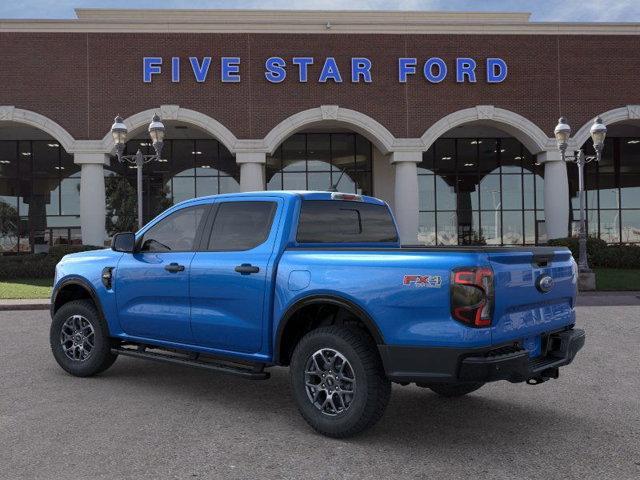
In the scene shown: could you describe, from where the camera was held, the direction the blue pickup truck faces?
facing away from the viewer and to the left of the viewer

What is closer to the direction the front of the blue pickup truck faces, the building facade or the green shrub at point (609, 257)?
the building facade

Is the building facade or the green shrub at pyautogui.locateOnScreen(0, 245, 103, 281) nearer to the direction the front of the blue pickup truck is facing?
the green shrub

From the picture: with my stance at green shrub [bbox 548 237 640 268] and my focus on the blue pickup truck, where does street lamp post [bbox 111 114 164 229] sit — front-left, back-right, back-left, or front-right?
front-right

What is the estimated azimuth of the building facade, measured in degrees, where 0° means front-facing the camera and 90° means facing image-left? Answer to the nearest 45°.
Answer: approximately 0°

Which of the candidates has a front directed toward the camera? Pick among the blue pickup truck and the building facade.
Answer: the building facade

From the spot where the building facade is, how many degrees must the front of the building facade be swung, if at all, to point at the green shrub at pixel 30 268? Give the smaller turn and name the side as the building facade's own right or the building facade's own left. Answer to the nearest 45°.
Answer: approximately 90° to the building facade's own right

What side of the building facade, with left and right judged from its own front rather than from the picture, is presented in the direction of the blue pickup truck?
front

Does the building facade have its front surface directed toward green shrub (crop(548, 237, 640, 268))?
no

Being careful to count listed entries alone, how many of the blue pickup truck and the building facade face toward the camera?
1

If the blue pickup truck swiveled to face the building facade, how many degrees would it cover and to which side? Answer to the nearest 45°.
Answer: approximately 45° to its right
